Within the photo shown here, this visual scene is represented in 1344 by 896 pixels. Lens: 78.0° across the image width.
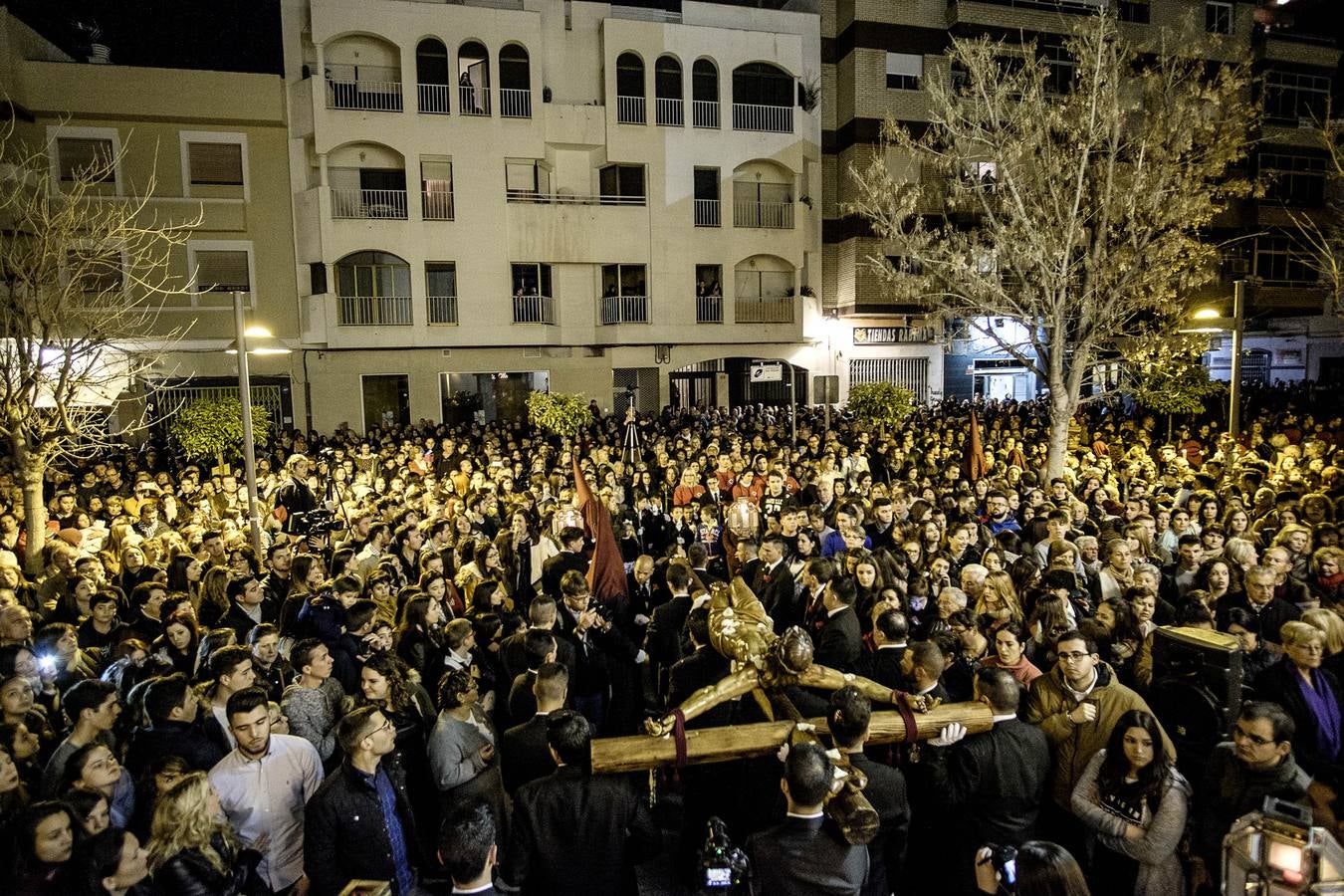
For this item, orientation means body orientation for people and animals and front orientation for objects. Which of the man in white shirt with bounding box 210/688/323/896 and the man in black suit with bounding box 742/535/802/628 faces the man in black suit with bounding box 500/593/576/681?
the man in black suit with bounding box 742/535/802/628

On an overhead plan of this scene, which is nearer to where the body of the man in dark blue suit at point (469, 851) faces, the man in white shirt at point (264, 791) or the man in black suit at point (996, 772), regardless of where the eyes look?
the man in white shirt

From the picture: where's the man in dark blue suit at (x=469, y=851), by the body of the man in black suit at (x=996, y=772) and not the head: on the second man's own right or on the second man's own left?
on the second man's own left

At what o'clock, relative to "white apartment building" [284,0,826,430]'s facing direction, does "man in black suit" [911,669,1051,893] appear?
The man in black suit is roughly at 12 o'clock from the white apartment building.

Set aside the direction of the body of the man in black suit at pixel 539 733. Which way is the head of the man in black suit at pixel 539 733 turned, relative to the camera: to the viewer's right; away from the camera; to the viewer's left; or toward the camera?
away from the camera

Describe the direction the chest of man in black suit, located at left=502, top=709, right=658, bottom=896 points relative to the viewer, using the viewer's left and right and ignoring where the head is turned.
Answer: facing away from the viewer

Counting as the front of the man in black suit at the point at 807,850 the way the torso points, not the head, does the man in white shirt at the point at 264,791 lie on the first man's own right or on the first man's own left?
on the first man's own left

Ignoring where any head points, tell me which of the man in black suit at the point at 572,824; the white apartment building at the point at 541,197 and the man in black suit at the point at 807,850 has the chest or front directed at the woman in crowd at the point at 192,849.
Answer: the white apartment building

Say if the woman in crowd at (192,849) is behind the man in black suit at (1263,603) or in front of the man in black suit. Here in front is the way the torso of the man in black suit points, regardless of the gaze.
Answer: in front

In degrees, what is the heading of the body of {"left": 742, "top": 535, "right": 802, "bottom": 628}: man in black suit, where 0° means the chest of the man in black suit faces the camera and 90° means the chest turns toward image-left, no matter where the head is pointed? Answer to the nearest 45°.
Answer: approximately 45°

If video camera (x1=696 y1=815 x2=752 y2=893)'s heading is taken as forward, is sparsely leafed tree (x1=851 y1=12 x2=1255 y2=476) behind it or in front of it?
in front

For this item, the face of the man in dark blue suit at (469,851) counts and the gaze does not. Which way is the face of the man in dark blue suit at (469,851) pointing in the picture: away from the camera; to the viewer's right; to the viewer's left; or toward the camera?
away from the camera

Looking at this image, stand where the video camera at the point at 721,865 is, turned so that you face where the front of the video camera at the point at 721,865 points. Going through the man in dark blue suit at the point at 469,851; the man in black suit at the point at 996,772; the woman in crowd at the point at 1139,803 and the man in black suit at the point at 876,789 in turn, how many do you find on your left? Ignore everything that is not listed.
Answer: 1

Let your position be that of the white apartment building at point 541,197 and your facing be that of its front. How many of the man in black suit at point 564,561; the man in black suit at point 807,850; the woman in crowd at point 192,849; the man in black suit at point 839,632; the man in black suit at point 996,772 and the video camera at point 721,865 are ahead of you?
6

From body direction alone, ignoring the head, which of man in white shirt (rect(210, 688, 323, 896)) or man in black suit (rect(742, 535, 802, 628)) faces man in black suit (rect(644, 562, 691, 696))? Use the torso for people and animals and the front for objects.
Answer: man in black suit (rect(742, 535, 802, 628))

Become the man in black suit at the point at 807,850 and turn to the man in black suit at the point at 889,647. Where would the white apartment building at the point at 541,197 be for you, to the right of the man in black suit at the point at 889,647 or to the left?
left

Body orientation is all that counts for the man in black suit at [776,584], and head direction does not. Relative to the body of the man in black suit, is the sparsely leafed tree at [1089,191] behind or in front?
behind

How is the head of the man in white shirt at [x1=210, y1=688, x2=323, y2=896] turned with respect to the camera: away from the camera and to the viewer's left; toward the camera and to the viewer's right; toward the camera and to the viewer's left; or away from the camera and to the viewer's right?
toward the camera and to the viewer's right
